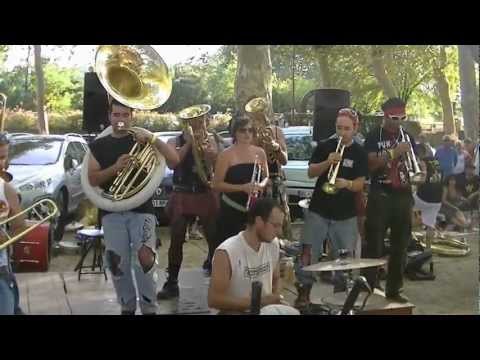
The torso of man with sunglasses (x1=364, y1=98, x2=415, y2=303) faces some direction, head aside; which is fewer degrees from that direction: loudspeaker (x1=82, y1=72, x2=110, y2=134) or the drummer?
the drummer

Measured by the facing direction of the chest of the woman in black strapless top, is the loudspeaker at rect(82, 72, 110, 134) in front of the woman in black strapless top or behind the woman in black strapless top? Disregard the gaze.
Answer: behind

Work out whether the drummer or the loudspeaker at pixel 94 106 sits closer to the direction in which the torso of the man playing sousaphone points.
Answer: the drummer

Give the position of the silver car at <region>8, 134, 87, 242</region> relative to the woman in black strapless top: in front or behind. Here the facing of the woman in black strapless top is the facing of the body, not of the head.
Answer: behind

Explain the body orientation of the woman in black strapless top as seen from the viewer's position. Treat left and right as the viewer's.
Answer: facing the viewer and to the right of the viewer

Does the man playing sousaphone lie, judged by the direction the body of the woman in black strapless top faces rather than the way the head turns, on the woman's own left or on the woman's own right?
on the woman's own right

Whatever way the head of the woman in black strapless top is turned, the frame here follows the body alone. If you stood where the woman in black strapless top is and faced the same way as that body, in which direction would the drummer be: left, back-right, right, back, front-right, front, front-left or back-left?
front-right

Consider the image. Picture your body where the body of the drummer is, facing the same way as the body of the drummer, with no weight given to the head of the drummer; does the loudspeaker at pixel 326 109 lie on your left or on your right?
on your left

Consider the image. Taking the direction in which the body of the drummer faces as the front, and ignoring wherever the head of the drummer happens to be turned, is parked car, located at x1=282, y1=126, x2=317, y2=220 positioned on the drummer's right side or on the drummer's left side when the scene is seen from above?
on the drummer's left side
